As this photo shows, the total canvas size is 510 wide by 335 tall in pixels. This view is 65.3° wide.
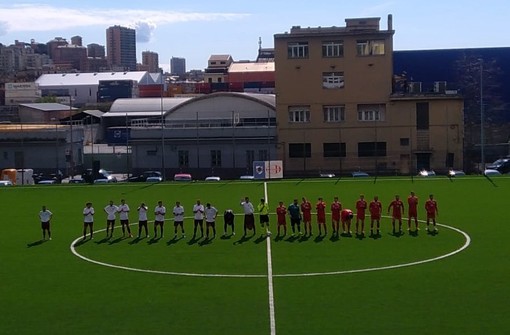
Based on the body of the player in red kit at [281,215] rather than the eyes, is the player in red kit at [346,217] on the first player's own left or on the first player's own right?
on the first player's own left

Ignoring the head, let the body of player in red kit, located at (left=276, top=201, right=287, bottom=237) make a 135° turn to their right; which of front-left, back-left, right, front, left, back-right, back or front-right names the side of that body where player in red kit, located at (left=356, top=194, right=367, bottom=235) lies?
back-right

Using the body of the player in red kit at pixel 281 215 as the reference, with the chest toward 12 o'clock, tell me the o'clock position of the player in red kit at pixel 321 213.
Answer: the player in red kit at pixel 321 213 is roughly at 9 o'clock from the player in red kit at pixel 281 215.

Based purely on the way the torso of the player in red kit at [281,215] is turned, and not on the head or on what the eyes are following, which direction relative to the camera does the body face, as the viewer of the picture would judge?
toward the camera

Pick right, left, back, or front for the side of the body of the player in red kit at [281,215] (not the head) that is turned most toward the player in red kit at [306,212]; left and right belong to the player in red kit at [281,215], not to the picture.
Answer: left
